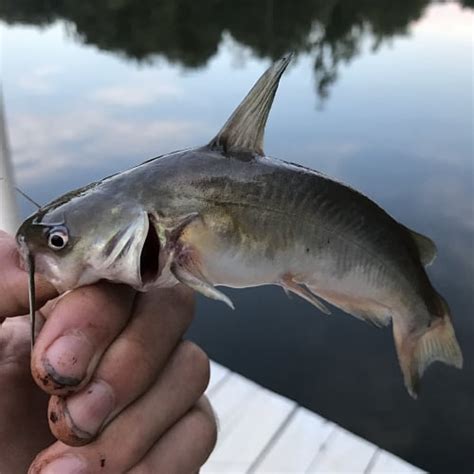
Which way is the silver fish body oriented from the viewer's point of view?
to the viewer's left
